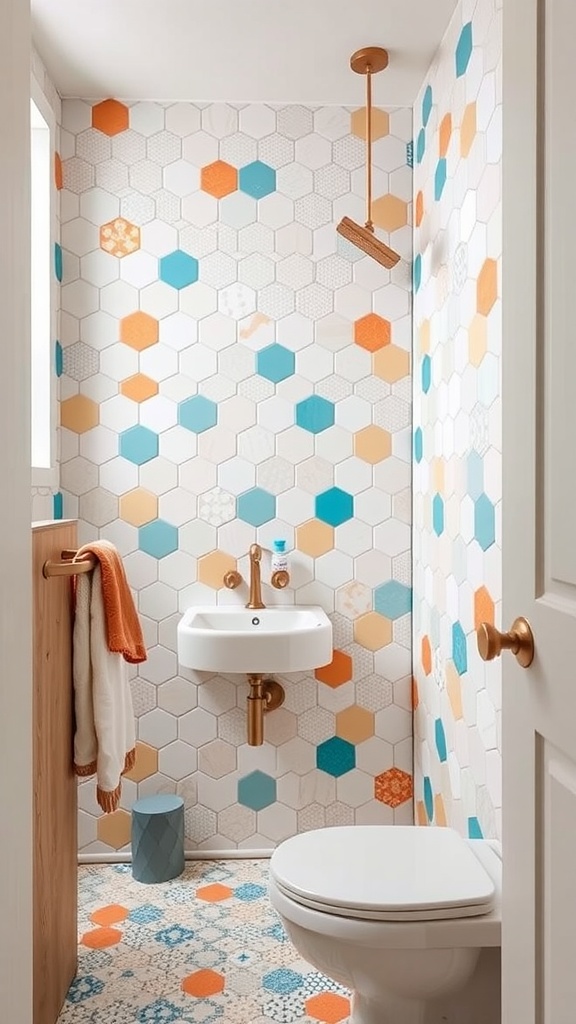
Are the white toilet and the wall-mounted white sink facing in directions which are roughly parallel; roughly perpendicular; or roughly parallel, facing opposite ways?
roughly perpendicular

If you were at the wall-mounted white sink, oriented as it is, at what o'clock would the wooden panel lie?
The wooden panel is roughly at 1 o'clock from the wall-mounted white sink.

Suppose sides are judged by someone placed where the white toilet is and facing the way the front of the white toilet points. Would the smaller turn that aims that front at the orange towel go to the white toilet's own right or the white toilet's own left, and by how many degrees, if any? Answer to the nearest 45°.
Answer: approximately 45° to the white toilet's own right

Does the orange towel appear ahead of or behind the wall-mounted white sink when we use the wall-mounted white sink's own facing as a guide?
ahead

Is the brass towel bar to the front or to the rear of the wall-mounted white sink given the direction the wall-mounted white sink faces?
to the front

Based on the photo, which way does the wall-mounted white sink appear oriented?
toward the camera
